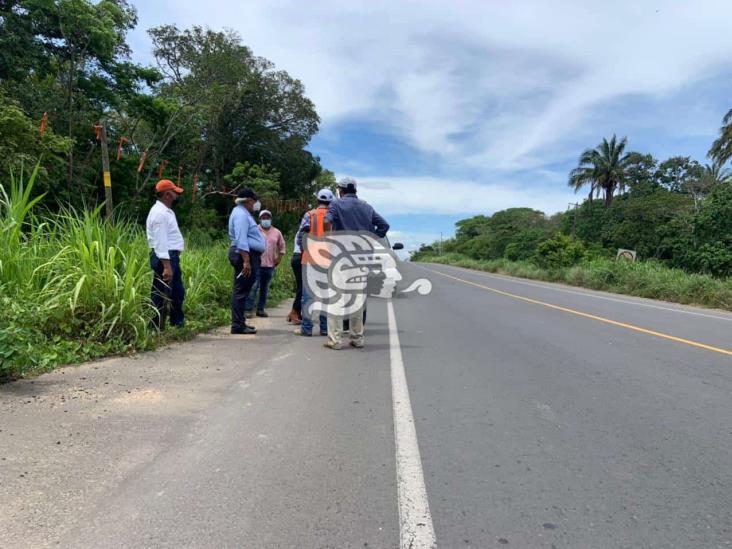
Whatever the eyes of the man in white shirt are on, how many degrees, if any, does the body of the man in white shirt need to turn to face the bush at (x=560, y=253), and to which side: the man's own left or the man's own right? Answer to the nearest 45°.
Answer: approximately 45° to the man's own left

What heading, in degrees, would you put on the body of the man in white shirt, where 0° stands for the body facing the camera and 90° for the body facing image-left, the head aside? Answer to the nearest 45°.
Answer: approximately 270°

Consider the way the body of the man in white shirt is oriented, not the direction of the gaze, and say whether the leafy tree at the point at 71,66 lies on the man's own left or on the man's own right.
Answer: on the man's own left

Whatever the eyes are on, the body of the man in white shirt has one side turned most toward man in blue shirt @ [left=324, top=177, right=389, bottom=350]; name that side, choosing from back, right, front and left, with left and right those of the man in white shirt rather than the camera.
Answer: front

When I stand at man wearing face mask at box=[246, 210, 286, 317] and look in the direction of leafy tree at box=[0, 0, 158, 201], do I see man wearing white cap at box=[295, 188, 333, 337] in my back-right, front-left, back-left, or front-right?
back-left

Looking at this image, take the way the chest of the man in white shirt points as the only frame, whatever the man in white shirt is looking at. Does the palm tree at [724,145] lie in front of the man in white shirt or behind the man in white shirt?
in front

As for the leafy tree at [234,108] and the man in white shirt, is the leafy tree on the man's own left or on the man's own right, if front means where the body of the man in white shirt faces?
on the man's own left
